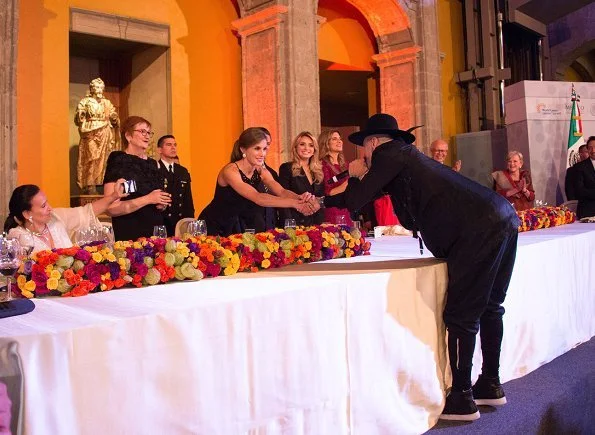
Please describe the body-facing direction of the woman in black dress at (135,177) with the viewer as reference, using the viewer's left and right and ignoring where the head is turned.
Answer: facing the viewer and to the right of the viewer

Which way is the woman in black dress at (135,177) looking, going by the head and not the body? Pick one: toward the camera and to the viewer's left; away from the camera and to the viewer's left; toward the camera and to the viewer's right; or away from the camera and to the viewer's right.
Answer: toward the camera and to the viewer's right

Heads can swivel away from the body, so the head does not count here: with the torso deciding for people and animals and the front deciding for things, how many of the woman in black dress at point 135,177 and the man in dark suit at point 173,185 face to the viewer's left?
0

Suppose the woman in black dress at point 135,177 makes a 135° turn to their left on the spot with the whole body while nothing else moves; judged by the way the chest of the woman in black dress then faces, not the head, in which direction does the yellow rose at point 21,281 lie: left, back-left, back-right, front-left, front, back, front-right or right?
back

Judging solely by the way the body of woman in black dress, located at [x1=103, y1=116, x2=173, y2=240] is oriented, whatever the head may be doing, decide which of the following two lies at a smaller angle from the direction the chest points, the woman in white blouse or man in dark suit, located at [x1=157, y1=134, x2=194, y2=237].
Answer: the woman in white blouse

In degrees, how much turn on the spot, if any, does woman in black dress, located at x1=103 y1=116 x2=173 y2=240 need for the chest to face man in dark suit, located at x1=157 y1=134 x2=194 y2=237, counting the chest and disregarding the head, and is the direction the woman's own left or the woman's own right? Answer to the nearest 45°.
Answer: approximately 135° to the woman's own left

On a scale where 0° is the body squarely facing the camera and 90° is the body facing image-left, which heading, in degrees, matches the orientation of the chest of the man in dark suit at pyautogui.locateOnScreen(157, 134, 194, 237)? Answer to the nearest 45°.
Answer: approximately 0°

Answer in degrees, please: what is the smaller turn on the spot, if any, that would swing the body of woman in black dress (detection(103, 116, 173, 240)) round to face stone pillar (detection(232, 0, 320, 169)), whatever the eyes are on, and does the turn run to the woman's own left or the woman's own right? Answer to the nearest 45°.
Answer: approximately 90° to the woman's own left

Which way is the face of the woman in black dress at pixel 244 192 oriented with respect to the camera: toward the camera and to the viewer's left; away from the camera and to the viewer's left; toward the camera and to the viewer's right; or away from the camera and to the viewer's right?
toward the camera and to the viewer's right

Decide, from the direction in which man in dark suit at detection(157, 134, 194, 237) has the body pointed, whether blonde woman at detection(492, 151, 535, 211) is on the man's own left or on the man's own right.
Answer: on the man's own left

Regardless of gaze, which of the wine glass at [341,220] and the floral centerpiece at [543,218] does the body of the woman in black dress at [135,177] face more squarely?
the wine glass

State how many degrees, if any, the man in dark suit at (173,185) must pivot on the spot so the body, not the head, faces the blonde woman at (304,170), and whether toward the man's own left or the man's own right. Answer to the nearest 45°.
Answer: approximately 45° to the man's own left

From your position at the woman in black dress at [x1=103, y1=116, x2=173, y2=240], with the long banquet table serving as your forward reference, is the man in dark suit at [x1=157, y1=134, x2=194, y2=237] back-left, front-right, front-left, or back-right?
back-left

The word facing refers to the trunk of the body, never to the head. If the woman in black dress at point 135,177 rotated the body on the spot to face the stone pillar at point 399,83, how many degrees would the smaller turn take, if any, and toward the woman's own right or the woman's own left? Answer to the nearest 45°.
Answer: approximately 90° to the woman's own left

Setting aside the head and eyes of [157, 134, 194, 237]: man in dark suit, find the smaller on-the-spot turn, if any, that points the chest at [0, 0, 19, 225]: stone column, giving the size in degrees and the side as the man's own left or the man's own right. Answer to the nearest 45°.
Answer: approximately 135° to the man's own right

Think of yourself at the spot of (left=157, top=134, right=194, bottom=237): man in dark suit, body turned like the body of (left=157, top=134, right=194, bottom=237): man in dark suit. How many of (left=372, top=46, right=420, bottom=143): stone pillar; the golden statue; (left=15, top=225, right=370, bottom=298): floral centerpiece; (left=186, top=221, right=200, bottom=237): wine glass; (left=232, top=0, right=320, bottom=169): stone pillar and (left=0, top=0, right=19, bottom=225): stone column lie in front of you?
2
